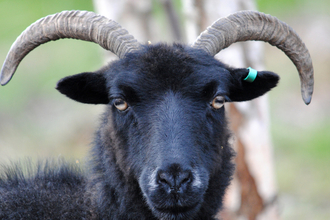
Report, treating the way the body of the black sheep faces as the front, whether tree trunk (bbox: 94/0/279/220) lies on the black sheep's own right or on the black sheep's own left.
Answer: on the black sheep's own left

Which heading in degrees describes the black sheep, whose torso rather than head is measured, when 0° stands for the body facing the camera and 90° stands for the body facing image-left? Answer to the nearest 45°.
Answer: approximately 315°
